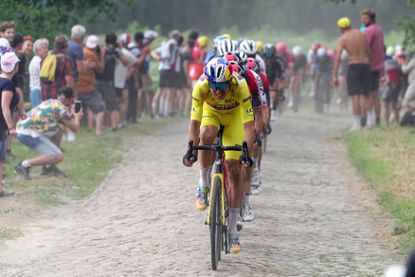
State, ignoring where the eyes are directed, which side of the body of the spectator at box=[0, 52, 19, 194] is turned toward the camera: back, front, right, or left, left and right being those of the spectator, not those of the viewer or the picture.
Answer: right

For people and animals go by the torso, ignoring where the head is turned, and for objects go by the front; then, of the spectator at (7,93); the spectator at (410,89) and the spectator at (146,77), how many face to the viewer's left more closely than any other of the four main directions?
1

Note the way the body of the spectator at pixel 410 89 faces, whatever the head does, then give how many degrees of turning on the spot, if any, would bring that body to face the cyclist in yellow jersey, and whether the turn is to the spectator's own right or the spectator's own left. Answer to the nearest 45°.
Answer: approximately 90° to the spectator's own left

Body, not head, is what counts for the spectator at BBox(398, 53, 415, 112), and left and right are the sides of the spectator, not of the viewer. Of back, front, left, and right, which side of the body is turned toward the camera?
left

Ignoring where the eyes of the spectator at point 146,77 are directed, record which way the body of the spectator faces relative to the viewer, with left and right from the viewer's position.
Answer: facing to the right of the viewer

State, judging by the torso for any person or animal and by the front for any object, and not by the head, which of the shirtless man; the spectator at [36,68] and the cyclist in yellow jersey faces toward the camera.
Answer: the cyclist in yellow jersey

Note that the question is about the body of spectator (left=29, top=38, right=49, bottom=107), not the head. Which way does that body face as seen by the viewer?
to the viewer's right

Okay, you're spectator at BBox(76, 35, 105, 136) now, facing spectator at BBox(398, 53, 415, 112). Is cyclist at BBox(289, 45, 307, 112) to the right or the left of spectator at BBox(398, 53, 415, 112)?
left
